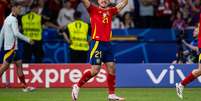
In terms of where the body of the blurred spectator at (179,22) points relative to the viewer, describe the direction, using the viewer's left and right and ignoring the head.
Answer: facing the viewer

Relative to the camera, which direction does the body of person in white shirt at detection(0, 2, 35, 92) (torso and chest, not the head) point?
to the viewer's right

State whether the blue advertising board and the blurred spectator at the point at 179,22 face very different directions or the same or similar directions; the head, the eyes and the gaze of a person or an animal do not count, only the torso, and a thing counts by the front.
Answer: same or similar directions

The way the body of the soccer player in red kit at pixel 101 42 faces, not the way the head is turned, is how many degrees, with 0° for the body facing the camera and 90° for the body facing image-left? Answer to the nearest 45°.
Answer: approximately 315°

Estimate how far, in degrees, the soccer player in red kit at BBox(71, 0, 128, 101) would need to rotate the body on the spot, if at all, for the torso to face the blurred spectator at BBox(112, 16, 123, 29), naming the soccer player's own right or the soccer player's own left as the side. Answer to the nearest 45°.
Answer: approximately 135° to the soccer player's own left

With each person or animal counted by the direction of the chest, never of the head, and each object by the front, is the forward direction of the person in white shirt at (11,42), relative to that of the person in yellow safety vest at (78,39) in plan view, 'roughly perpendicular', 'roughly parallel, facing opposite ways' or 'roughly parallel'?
roughly perpendicular

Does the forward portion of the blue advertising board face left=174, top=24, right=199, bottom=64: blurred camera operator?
no

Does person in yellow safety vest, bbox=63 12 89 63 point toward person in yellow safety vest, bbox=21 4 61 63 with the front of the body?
no
